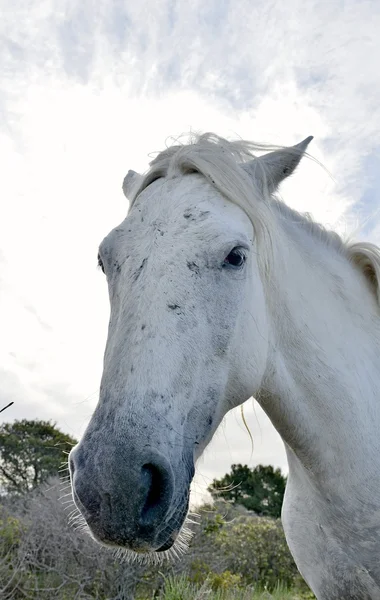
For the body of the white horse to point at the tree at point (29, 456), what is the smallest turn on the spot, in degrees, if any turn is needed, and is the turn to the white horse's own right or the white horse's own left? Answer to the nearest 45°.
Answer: approximately 135° to the white horse's own right

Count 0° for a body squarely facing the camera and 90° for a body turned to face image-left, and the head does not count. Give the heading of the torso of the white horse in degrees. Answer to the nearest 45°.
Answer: approximately 45°

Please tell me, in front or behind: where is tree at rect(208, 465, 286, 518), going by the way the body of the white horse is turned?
behind
